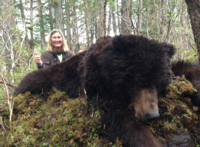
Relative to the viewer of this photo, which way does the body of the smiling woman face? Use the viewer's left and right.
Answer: facing the viewer

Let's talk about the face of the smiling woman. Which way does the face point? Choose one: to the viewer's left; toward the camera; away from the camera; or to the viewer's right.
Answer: toward the camera

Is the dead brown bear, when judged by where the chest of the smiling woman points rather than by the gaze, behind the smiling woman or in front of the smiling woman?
in front
